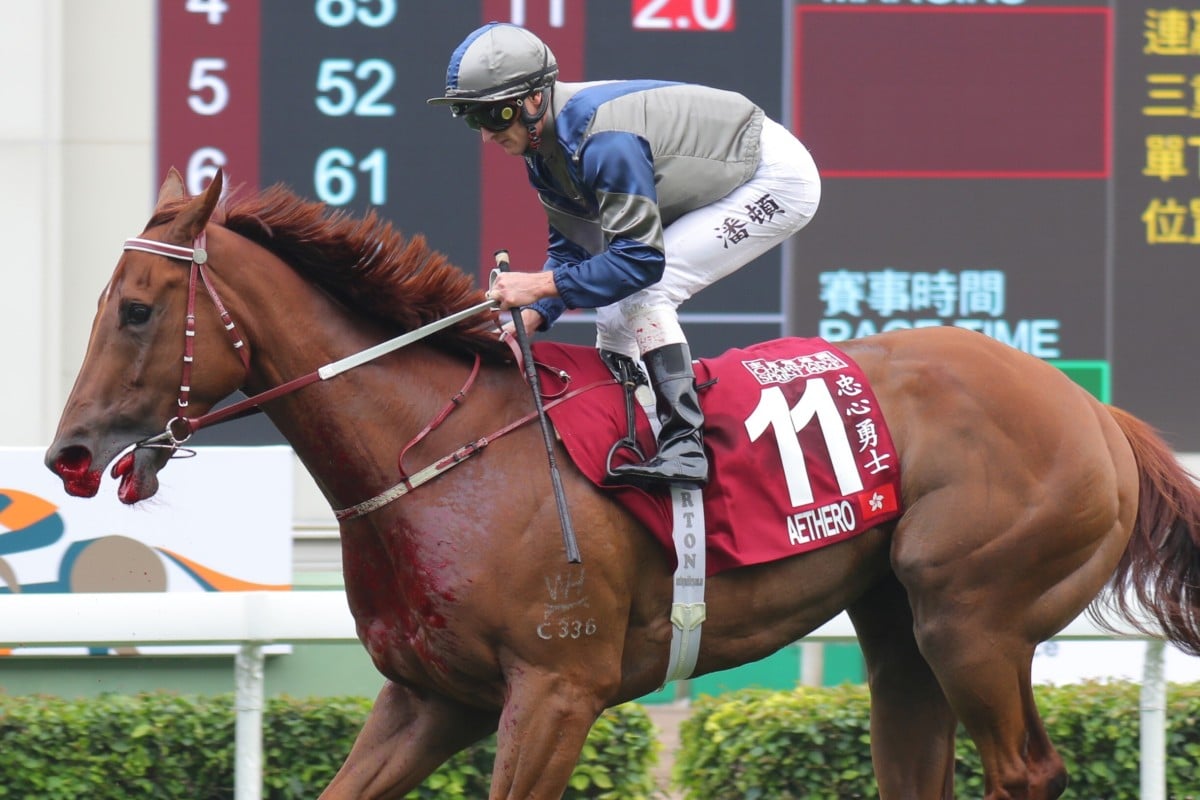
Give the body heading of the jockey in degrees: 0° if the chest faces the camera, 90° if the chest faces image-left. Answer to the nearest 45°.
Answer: approximately 90°

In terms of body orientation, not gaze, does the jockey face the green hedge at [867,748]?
no

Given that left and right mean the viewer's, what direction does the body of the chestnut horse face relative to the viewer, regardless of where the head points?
facing to the left of the viewer
